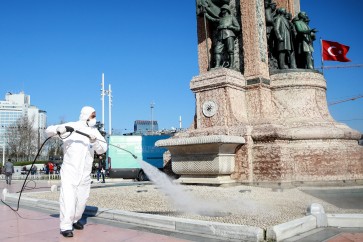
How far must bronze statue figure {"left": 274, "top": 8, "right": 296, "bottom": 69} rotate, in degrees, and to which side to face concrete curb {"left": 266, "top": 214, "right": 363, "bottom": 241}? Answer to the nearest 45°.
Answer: approximately 45° to its right

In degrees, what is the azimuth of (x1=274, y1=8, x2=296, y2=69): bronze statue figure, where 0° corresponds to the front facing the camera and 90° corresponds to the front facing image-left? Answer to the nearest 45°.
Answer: approximately 315°

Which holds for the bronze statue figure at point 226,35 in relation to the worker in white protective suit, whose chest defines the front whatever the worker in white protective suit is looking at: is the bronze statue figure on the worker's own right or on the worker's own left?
on the worker's own left

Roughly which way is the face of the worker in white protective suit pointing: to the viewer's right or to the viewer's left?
to the viewer's right

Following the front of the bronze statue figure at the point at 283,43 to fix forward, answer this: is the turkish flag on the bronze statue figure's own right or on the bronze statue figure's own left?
on the bronze statue figure's own left

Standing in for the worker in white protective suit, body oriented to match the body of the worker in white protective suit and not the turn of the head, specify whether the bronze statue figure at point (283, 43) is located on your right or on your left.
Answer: on your left

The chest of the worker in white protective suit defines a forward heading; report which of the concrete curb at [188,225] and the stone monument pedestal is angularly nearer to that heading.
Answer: the concrete curb

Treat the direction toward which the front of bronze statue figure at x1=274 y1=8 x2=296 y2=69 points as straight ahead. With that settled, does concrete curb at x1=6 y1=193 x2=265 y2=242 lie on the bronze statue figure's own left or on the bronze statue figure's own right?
on the bronze statue figure's own right

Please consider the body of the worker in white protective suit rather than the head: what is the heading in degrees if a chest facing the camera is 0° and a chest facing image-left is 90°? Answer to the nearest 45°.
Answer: approximately 315°
